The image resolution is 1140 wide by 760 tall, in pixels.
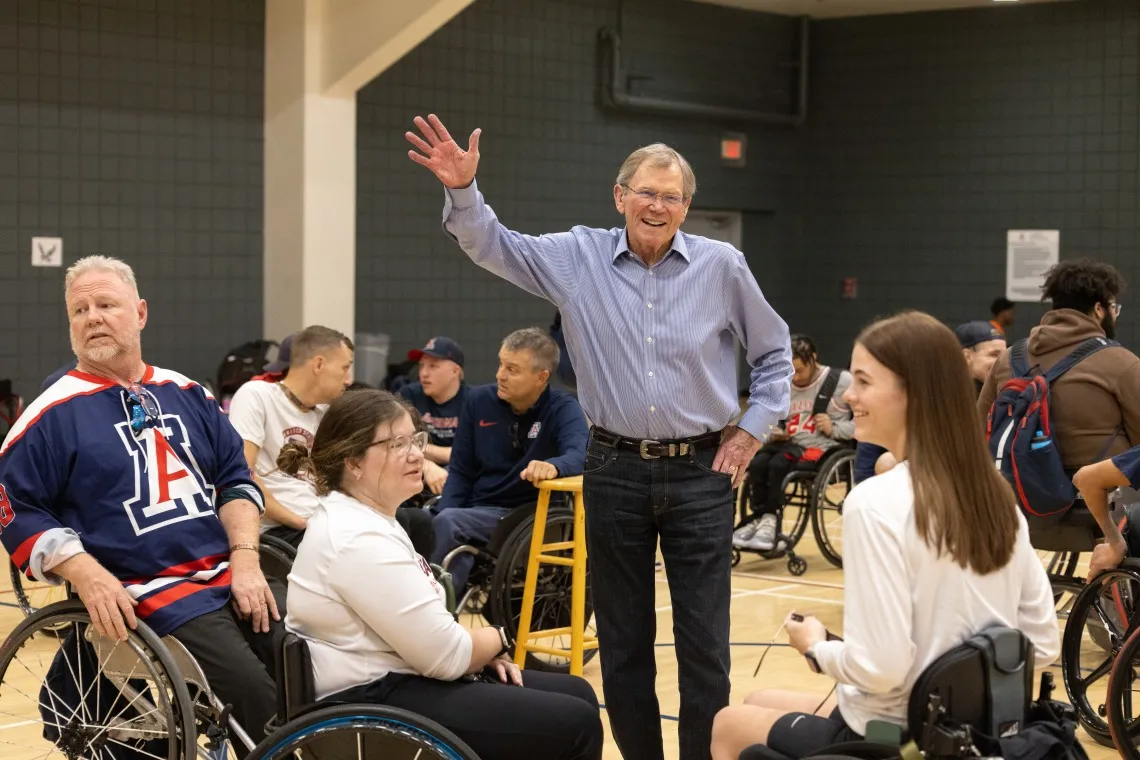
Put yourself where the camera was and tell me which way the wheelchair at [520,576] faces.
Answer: facing the viewer and to the left of the viewer

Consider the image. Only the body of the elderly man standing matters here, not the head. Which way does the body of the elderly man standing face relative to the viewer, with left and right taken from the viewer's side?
facing the viewer

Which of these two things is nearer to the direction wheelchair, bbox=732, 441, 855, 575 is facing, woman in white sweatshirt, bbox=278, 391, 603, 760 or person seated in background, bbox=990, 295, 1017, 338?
the woman in white sweatshirt

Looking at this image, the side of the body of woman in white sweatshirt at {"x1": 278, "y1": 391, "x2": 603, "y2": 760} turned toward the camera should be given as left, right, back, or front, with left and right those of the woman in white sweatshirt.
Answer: right

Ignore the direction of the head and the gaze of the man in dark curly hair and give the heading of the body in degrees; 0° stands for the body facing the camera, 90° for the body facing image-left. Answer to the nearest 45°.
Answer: approximately 225°

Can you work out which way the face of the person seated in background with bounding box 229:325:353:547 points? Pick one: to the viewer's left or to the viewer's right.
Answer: to the viewer's right

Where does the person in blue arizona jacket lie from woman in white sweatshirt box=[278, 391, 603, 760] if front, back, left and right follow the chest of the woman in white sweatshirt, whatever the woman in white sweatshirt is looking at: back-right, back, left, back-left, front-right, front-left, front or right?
left

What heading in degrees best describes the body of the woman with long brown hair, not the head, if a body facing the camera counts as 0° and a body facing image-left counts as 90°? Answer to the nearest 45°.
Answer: approximately 135°

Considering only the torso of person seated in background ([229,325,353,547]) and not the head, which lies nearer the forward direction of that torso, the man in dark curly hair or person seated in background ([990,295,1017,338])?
the man in dark curly hair

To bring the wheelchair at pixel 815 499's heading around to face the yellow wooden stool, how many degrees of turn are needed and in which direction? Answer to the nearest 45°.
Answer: approximately 45° to its left

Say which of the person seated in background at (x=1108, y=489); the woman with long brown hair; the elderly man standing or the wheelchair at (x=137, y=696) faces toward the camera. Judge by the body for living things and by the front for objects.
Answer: the elderly man standing

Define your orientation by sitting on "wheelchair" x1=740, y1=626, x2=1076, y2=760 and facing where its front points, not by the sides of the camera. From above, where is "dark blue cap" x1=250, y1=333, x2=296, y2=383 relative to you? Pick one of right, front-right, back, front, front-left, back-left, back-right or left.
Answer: front
